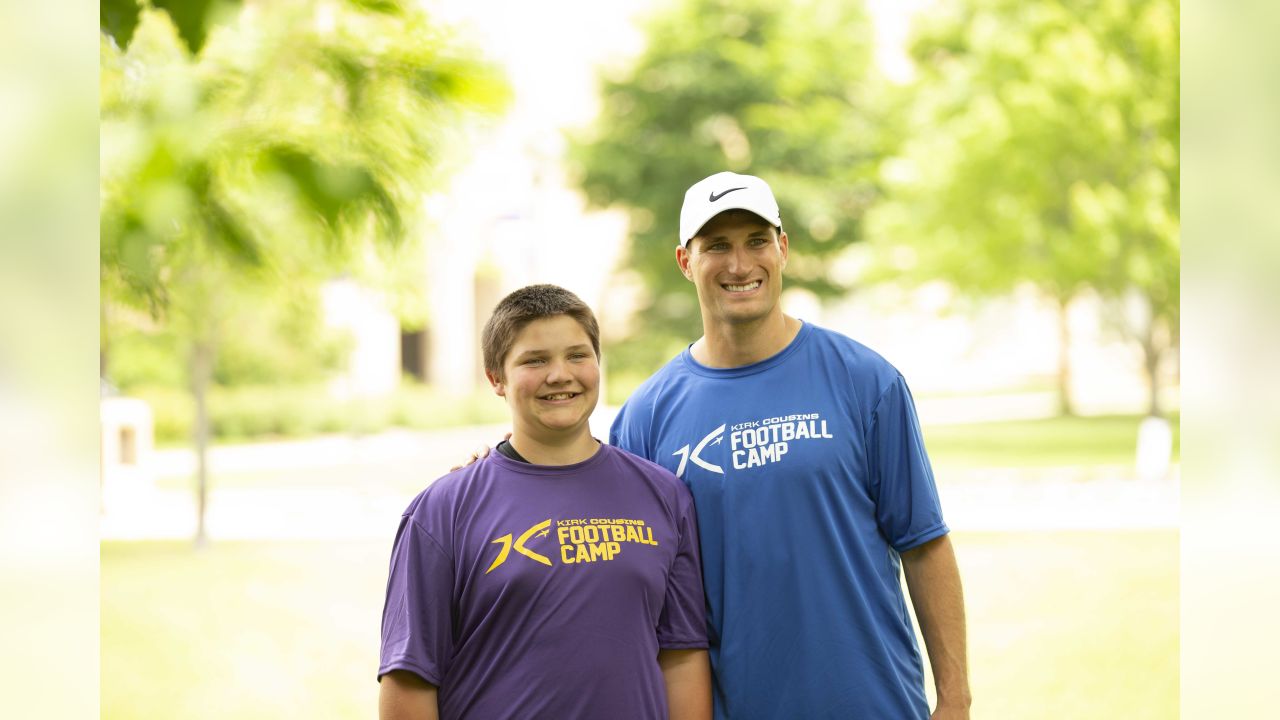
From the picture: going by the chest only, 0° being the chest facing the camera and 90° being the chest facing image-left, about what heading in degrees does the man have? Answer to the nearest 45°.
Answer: approximately 0°

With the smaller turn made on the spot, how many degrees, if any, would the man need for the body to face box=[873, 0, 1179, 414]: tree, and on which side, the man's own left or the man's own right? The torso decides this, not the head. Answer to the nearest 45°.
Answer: approximately 180°

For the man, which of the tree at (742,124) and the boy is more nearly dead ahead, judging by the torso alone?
the boy

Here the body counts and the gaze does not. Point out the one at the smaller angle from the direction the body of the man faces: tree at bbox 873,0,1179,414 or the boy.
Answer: the boy

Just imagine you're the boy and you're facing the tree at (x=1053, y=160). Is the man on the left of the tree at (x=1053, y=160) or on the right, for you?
right

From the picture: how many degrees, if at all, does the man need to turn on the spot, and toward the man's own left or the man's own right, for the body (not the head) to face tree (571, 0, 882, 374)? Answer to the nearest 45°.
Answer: approximately 180°

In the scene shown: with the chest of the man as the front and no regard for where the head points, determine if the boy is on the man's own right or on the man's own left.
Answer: on the man's own right
